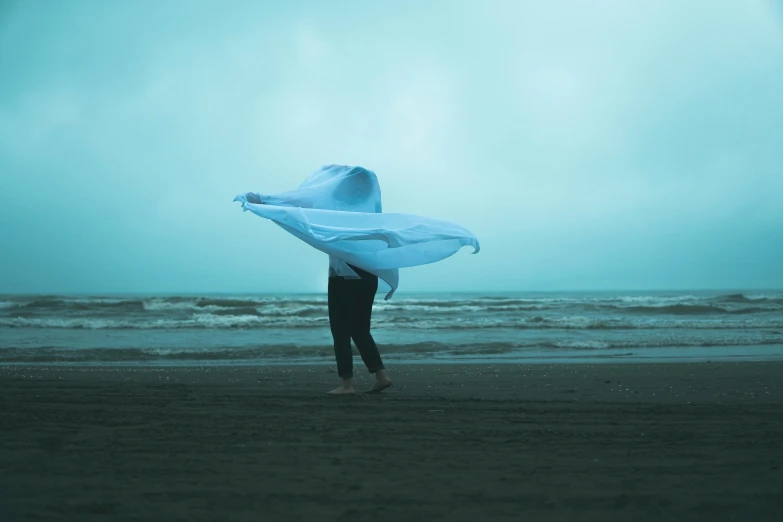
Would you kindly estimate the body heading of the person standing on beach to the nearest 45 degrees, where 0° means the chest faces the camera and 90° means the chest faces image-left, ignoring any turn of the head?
approximately 90°
